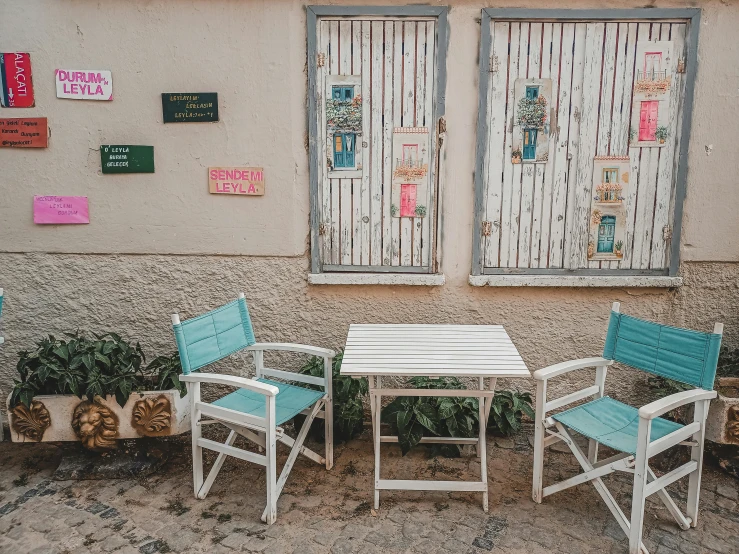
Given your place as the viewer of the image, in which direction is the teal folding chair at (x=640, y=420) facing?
facing the viewer and to the left of the viewer

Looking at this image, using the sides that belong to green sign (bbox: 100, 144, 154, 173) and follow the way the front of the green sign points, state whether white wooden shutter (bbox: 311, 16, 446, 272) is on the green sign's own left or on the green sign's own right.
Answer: on the green sign's own left

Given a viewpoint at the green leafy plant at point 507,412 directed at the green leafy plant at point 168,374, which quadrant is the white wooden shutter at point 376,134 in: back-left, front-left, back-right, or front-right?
front-right

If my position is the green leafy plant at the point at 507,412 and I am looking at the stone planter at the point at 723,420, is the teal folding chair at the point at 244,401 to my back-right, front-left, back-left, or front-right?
back-right

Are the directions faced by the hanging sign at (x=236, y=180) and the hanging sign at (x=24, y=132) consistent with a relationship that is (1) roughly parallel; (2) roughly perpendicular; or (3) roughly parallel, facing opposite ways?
roughly parallel

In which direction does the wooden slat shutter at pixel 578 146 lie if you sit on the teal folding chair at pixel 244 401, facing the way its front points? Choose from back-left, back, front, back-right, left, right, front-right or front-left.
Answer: front-left

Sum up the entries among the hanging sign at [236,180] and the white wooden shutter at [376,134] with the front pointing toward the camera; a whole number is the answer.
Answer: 2

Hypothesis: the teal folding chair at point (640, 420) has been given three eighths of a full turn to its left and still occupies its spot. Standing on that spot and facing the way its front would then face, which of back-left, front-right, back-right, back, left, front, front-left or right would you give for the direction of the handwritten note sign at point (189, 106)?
back

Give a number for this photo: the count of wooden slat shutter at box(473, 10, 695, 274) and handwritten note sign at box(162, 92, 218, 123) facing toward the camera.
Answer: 2

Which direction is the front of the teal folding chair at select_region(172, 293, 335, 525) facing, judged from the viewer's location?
facing the viewer and to the right of the viewer

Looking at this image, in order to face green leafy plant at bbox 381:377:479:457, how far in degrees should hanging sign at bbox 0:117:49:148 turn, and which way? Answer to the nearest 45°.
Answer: approximately 45° to its left

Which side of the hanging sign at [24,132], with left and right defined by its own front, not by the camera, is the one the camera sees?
front

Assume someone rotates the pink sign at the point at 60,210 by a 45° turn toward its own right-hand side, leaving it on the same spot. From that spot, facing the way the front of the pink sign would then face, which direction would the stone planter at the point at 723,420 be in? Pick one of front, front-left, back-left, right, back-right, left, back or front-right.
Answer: left

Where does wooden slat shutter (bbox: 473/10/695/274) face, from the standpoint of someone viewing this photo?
facing the viewer

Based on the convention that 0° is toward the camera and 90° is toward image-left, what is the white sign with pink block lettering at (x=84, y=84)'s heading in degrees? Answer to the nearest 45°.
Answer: approximately 0°
